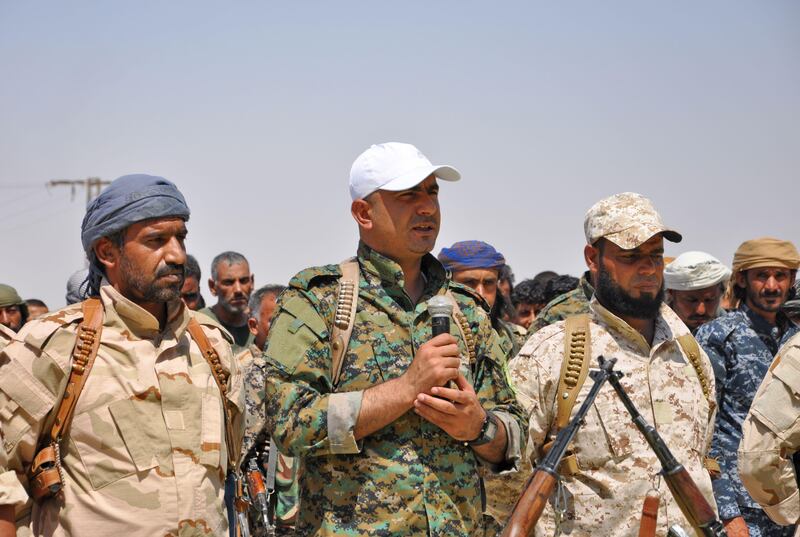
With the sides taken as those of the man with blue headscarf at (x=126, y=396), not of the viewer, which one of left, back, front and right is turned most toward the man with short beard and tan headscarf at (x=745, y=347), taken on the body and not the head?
left

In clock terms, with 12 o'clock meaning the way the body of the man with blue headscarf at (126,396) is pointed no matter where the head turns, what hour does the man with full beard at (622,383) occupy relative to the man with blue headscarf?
The man with full beard is roughly at 10 o'clock from the man with blue headscarf.

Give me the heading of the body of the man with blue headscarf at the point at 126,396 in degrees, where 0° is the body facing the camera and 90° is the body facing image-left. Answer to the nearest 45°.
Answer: approximately 315°

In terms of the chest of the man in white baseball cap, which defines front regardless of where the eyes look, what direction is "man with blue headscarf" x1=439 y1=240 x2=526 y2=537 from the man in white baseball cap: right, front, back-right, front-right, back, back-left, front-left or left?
back-left

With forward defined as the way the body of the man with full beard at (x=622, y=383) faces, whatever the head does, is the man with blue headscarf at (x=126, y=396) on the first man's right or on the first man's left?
on the first man's right

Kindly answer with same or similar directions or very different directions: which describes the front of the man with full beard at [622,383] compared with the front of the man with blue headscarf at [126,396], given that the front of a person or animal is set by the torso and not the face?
same or similar directions

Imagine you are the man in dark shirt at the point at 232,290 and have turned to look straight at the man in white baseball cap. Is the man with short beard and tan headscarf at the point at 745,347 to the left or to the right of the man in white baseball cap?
left

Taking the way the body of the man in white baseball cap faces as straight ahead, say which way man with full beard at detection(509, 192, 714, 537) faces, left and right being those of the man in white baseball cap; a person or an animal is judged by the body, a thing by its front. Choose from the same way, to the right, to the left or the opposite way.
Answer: the same way

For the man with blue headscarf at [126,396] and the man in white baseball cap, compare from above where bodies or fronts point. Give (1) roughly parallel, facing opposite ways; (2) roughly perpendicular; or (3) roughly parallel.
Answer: roughly parallel

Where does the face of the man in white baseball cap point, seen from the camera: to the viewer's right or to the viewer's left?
to the viewer's right

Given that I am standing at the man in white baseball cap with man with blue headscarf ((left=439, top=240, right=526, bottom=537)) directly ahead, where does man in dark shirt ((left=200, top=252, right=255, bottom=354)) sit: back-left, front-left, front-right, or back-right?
front-left

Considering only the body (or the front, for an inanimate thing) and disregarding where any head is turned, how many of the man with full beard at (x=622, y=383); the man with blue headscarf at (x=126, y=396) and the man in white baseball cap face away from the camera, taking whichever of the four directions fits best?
0

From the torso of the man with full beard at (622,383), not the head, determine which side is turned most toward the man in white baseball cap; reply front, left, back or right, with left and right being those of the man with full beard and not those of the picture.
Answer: right

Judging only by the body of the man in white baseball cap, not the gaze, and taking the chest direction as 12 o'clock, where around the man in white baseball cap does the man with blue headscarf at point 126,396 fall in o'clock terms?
The man with blue headscarf is roughly at 4 o'clock from the man in white baseball cap.

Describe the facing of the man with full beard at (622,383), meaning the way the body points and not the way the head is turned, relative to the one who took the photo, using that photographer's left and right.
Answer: facing the viewer and to the right of the viewer

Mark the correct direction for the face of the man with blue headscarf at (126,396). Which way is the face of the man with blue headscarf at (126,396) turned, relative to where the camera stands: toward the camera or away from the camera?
toward the camera

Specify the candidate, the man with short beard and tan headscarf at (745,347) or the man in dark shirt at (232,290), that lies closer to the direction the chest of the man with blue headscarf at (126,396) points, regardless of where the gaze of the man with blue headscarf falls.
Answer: the man with short beard and tan headscarf

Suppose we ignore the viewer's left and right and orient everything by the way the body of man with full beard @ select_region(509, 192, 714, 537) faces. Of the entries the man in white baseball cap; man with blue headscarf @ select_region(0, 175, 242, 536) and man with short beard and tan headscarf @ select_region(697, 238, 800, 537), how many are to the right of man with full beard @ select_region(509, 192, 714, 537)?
2

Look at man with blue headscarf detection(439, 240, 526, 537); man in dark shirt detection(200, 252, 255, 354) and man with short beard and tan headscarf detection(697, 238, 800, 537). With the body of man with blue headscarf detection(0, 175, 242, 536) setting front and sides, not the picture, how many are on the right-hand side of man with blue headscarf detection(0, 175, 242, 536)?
0
